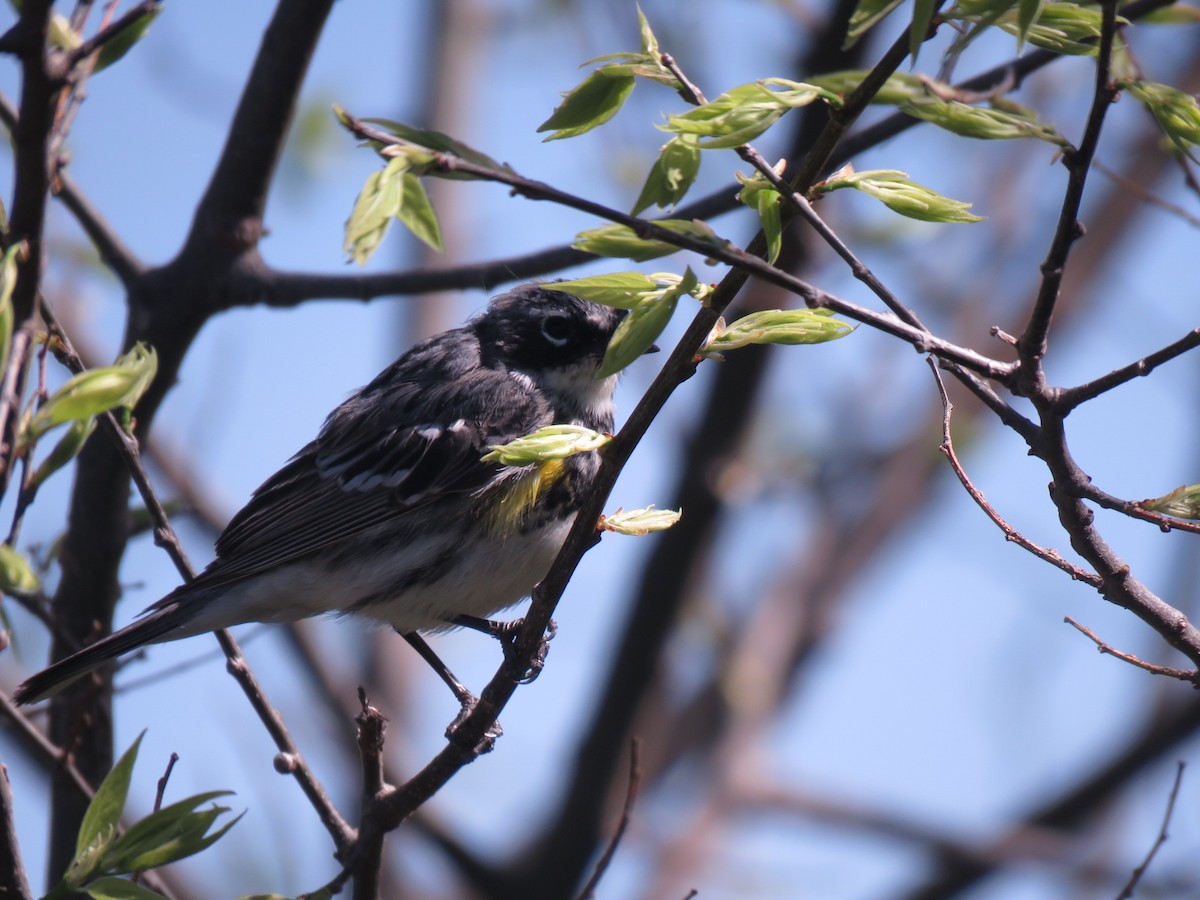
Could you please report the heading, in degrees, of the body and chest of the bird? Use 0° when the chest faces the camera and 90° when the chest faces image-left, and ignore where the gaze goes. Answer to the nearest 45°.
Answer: approximately 270°
